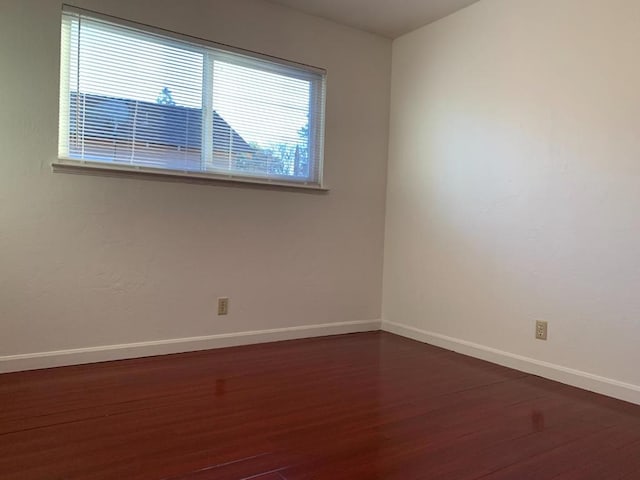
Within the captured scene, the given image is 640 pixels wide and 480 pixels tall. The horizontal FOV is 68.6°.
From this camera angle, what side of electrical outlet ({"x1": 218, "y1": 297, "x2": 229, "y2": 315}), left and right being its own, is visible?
front

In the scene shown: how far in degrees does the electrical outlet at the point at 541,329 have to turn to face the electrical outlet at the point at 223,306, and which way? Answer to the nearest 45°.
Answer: approximately 45° to its right

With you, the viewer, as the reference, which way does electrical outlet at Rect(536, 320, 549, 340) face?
facing the viewer and to the left of the viewer

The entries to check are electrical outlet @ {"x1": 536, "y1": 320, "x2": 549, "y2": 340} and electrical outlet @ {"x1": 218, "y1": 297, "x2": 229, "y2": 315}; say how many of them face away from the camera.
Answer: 0

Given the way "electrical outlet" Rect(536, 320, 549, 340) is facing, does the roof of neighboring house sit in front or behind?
in front

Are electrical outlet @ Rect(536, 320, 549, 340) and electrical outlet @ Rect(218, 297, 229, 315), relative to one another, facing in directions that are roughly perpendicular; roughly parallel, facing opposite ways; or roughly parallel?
roughly perpendicular

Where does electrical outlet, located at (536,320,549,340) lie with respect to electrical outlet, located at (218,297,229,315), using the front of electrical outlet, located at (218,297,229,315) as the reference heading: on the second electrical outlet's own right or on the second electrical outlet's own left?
on the second electrical outlet's own left
